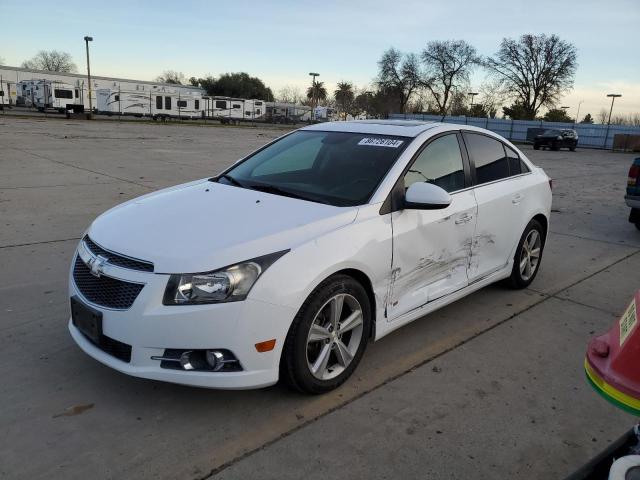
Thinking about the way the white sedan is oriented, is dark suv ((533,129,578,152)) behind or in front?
behind

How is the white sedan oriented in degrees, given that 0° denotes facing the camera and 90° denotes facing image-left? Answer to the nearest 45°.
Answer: approximately 45°
